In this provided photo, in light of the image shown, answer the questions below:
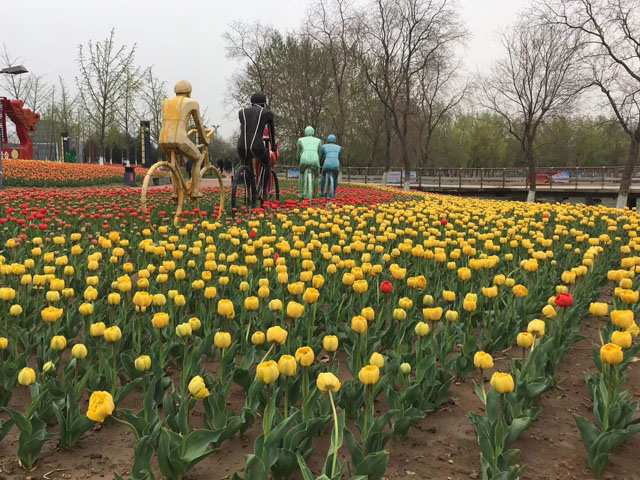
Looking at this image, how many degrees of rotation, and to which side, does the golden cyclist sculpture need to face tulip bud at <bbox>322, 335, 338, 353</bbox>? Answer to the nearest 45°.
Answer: approximately 135° to its right

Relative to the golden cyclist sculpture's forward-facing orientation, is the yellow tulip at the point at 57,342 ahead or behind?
behind

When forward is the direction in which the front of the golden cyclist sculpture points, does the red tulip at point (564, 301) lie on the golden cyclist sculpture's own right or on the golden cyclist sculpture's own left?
on the golden cyclist sculpture's own right

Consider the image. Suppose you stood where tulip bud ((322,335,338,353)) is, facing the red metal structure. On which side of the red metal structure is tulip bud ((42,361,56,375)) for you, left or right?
left

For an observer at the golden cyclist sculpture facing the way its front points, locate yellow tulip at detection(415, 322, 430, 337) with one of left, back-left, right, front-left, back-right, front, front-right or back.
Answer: back-right

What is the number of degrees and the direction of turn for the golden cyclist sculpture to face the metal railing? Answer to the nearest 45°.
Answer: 0° — it already faces it

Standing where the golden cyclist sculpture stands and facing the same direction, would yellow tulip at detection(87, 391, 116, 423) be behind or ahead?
behind
